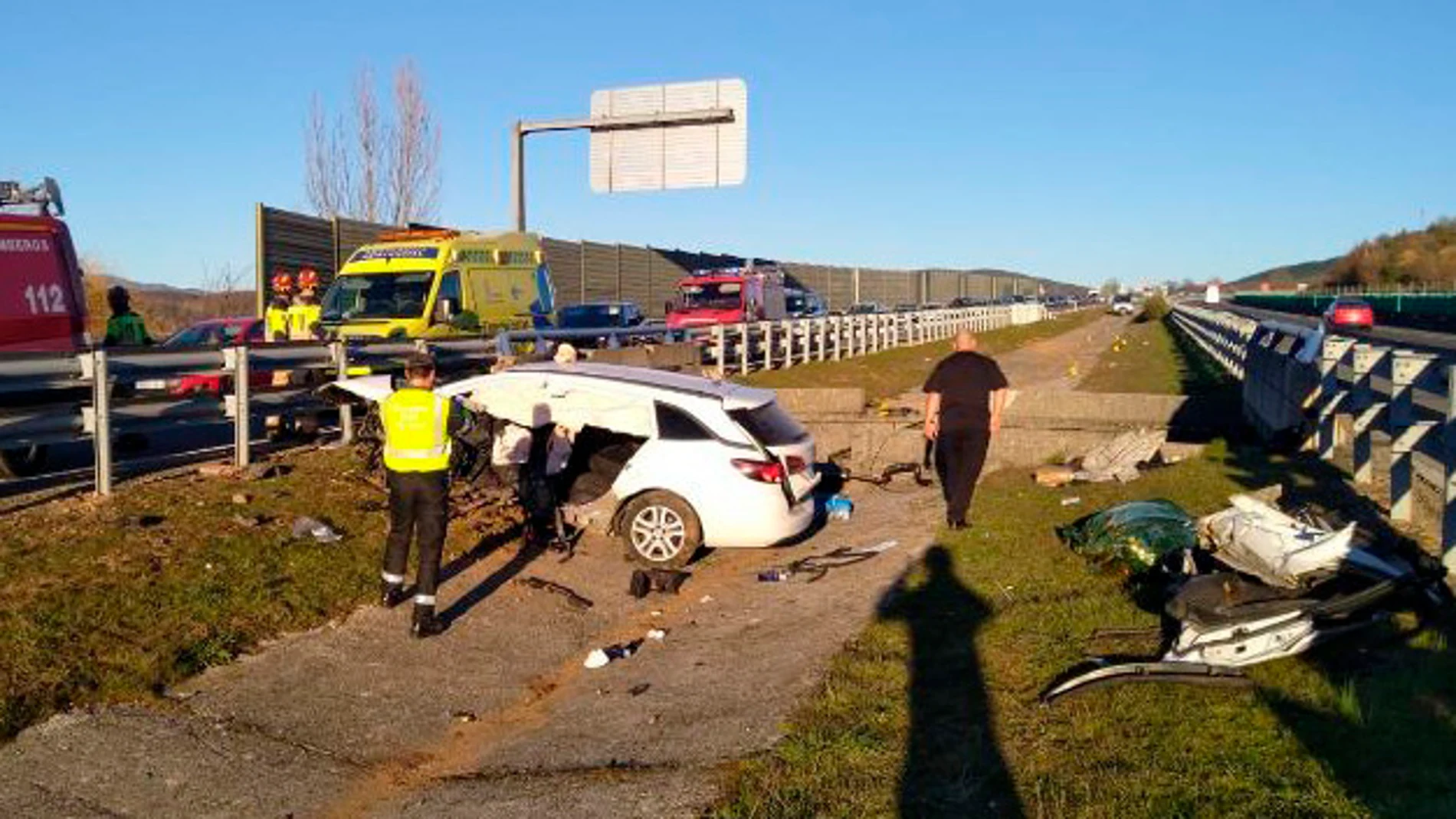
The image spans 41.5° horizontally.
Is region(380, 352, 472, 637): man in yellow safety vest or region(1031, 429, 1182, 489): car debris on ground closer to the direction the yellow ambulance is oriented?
the man in yellow safety vest

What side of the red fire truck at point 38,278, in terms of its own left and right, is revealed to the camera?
left

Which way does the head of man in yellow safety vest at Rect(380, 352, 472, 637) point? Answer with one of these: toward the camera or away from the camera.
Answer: away from the camera

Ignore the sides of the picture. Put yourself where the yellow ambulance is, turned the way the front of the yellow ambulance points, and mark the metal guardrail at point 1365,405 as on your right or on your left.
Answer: on your left

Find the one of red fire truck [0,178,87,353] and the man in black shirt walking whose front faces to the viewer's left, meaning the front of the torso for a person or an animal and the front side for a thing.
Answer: the red fire truck

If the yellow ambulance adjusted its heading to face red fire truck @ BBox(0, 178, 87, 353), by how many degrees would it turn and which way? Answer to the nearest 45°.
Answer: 0° — it already faces it

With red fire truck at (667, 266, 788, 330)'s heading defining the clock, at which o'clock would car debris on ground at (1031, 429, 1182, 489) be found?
The car debris on ground is roughly at 10 o'clock from the red fire truck.
